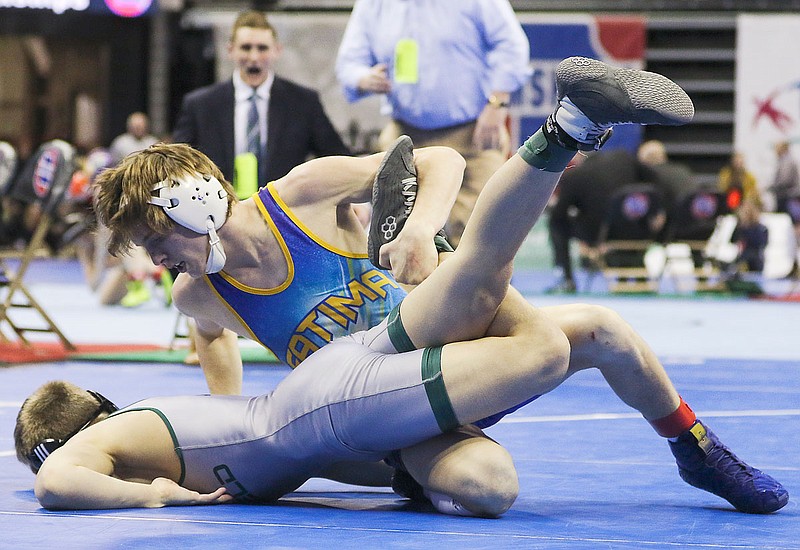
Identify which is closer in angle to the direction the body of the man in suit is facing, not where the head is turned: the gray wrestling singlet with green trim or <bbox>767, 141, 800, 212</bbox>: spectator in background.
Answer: the gray wrestling singlet with green trim

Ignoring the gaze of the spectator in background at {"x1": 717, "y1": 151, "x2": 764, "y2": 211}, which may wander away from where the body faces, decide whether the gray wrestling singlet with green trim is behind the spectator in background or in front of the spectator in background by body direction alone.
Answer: in front

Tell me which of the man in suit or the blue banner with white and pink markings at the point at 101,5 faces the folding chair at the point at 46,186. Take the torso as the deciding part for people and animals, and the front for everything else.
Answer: the blue banner with white and pink markings

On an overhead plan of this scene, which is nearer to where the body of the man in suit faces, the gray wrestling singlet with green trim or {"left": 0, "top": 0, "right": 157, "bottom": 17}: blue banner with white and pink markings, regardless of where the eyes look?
the gray wrestling singlet with green trim

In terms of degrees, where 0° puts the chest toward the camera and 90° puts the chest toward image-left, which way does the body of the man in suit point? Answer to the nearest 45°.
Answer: approximately 0°

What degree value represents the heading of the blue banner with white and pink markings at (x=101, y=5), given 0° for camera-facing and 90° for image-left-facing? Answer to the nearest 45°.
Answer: approximately 0°
